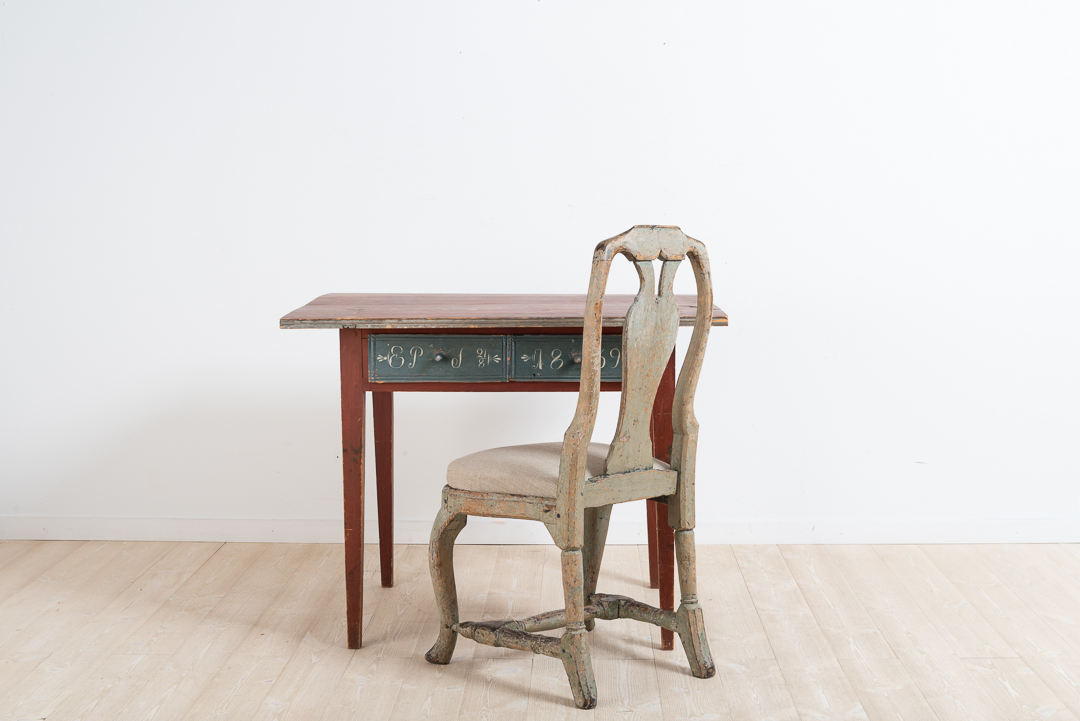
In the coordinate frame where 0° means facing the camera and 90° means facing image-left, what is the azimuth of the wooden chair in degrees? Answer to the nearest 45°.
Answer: approximately 135°
